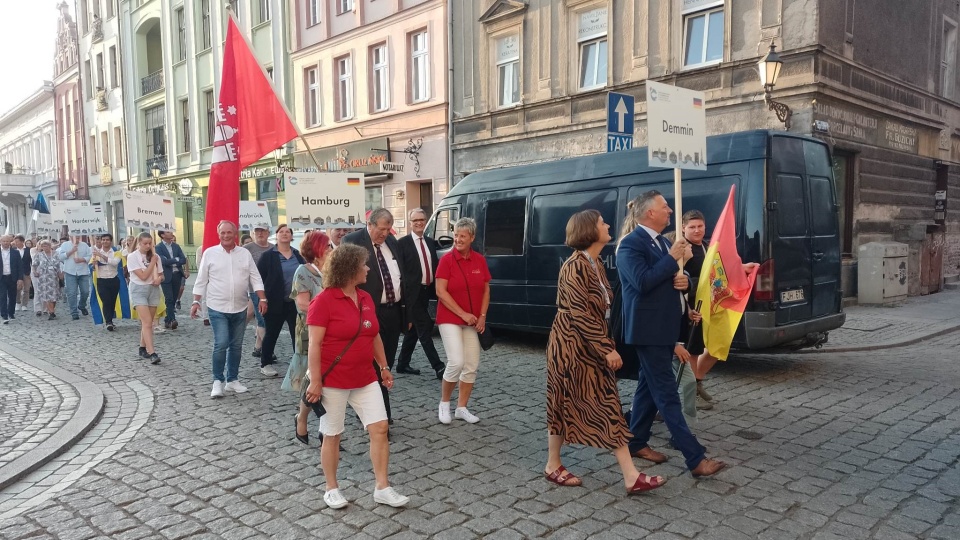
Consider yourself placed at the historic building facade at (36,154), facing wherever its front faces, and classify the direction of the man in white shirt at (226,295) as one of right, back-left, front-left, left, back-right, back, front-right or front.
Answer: front-left

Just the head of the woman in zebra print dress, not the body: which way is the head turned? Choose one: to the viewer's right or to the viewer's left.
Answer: to the viewer's right

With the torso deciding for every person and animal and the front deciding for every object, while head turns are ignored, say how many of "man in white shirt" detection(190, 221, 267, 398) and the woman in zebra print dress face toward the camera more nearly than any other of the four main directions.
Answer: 1

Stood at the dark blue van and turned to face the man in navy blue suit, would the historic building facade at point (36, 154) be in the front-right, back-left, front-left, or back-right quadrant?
back-right

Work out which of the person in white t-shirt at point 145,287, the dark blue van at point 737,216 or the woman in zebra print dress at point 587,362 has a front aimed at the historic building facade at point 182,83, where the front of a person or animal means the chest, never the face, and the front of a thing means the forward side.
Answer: the dark blue van

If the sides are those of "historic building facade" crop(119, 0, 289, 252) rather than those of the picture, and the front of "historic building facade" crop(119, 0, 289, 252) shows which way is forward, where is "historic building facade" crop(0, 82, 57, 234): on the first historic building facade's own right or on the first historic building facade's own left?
on the first historic building facade's own right

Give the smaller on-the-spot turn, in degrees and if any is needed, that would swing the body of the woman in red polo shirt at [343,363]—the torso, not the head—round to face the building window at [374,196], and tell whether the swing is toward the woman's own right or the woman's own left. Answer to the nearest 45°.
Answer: approximately 135° to the woman's own left

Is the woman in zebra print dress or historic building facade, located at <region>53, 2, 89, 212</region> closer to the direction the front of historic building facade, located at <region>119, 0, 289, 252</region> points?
the woman in zebra print dress

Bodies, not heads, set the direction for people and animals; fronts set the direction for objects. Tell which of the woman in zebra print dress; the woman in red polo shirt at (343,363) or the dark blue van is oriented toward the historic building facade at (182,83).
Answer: the dark blue van

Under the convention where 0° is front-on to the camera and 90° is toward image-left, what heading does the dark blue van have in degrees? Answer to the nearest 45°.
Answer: approximately 135°

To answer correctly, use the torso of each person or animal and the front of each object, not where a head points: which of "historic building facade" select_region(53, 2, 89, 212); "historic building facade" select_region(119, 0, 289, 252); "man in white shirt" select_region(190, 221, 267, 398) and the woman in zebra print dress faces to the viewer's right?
the woman in zebra print dress

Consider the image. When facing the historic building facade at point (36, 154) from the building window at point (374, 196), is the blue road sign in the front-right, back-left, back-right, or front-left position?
back-left

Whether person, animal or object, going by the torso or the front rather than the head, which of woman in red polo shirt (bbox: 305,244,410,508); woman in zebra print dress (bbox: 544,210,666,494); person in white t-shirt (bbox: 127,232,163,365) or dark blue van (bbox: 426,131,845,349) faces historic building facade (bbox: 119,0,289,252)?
the dark blue van

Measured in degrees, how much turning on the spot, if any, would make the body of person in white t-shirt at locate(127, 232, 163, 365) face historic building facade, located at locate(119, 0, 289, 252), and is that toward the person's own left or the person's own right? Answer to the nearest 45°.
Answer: approximately 135° to the person's own left
